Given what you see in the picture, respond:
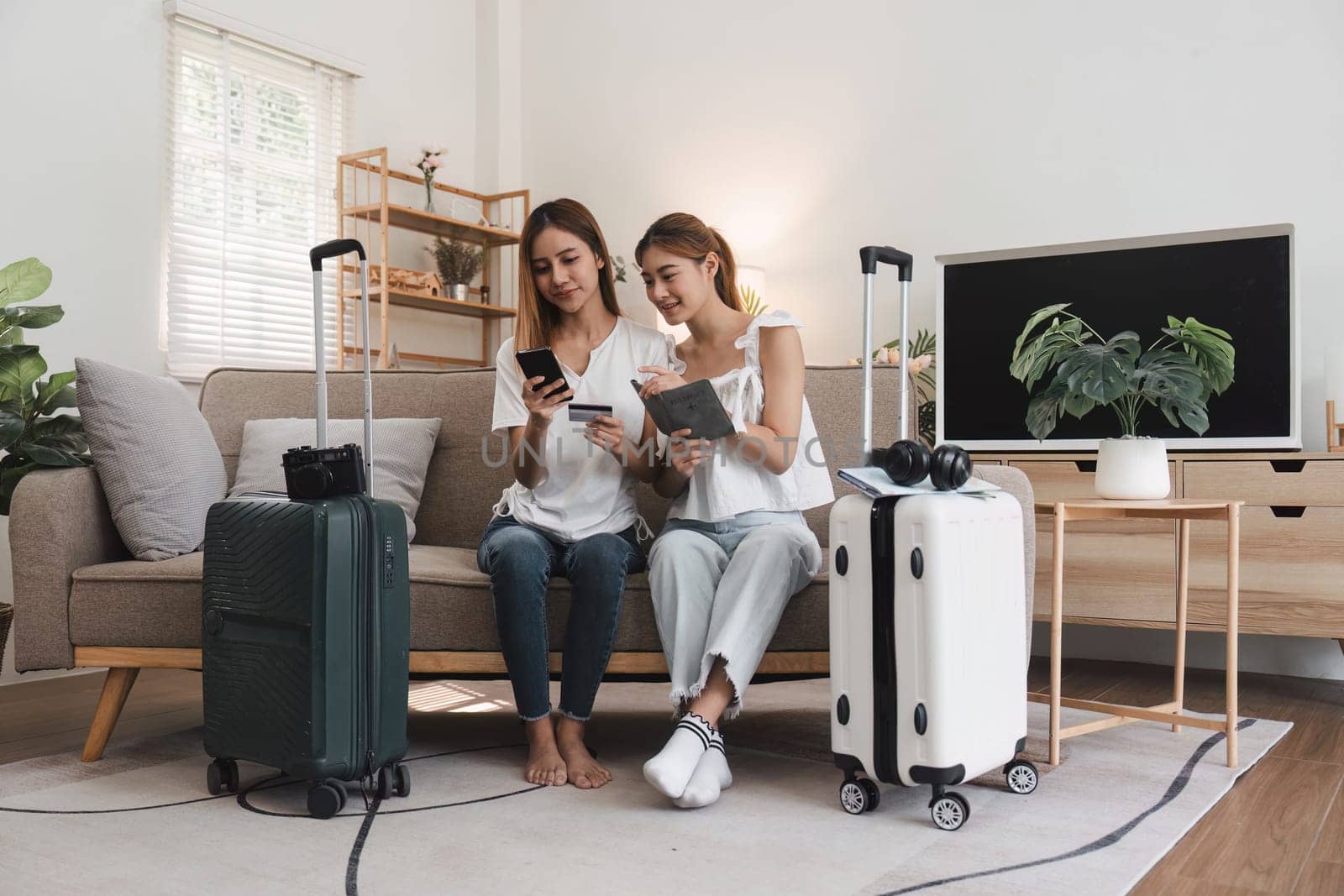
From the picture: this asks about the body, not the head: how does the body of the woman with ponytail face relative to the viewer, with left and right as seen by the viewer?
facing the viewer and to the left of the viewer

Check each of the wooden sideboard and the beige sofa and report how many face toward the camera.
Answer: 2

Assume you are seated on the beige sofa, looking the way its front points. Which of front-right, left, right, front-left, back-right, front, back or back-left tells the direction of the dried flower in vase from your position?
back

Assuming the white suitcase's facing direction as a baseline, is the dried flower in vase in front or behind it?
behind

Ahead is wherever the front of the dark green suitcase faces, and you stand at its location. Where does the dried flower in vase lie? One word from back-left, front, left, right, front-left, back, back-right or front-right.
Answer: back-right

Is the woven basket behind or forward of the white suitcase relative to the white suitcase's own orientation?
behind

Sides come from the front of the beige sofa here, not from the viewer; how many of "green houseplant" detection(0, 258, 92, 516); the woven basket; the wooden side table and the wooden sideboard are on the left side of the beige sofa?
2

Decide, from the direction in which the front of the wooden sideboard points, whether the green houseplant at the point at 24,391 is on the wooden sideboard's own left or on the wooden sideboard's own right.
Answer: on the wooden sideboard's own right

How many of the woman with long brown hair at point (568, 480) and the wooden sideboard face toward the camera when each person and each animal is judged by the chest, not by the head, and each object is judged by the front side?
2

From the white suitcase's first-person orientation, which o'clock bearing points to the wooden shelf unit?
The wooden shelf unit is roughly at 6 o'clock from the white suitcase.

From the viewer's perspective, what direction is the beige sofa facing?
toward the camera

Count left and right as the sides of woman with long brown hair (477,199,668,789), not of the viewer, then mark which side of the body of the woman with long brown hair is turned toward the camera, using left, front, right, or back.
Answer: front

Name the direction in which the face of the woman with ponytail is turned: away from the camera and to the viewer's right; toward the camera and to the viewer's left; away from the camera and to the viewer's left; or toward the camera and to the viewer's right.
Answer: toward the camera and to the viewer's left

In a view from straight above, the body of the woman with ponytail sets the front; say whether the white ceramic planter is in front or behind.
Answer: behind

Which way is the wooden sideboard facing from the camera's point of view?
toward the camera

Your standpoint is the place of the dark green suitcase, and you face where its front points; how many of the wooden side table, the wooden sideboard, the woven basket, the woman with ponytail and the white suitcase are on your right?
1

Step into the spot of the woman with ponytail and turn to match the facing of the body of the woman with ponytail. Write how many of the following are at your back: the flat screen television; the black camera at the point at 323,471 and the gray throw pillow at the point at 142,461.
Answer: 1
